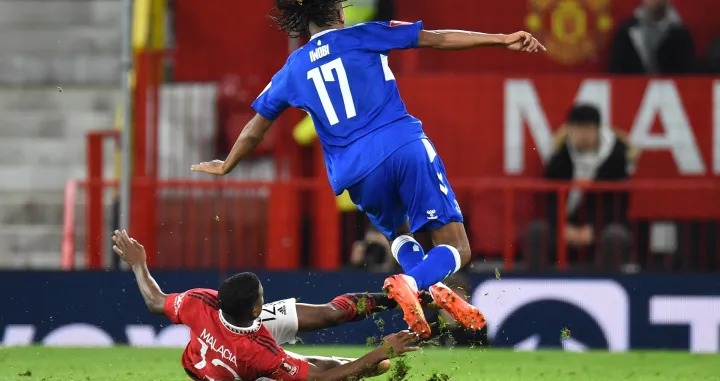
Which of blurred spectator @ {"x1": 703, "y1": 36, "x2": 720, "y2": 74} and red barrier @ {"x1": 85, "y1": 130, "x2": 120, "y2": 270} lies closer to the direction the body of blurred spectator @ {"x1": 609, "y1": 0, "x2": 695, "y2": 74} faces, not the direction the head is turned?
the red barrier

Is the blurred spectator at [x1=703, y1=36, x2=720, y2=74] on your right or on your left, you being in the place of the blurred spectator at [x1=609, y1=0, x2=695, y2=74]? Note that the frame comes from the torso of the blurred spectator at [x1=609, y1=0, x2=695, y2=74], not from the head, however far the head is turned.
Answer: on your left

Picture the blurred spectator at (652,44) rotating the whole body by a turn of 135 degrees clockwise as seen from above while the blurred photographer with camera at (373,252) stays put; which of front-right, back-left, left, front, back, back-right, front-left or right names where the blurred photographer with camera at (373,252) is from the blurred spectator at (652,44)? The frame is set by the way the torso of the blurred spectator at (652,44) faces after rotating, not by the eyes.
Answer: left

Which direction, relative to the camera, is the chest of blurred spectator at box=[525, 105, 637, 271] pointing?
toward the camera

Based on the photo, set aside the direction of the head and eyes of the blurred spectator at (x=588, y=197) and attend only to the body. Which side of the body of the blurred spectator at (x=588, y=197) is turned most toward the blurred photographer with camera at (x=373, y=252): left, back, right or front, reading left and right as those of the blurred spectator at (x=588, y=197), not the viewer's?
right

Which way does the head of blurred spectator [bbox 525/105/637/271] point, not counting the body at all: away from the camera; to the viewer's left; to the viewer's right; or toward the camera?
toward the camera

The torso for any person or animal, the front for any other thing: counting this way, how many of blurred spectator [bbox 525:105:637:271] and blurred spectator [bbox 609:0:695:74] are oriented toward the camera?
2

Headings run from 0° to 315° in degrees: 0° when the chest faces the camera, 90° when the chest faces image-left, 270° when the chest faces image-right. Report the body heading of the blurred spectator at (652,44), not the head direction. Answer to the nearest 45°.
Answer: approximately 0°

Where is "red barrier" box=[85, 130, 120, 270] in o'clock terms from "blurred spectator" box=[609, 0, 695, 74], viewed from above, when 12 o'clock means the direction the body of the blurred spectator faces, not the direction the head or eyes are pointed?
The red barrier is roughly at 2 o'clock from the blurred spectator.

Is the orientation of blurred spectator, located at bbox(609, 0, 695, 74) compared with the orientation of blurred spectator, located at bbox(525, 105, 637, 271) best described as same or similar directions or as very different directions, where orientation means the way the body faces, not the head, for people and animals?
same or similar directions

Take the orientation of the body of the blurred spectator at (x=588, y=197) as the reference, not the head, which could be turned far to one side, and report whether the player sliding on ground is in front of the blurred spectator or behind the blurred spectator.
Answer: in front
